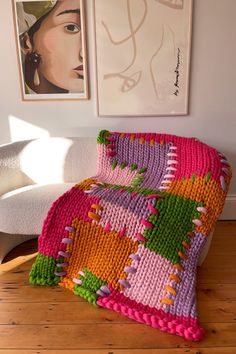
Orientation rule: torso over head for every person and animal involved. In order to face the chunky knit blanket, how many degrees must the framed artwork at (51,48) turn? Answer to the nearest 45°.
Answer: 0° — it already faces it

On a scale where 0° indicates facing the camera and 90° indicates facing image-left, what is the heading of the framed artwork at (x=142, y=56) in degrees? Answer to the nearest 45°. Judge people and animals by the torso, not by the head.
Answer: approximately 0°

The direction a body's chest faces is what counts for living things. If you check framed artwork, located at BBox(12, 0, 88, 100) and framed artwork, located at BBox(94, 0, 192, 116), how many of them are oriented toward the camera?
2

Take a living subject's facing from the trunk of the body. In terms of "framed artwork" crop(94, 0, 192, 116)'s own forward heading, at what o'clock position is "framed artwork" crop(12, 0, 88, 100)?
"framed artwork" crop(12, 0, 88, 100) is roughly at 3 o'clock from "framed artwork" crop(94, 0, 192, 116).

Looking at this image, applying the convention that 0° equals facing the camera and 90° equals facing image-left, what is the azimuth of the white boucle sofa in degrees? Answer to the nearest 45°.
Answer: approximately 45°
